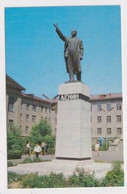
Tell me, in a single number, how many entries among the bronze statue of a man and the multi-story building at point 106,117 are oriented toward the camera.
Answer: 2

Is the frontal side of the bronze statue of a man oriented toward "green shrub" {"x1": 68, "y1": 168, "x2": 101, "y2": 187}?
yes

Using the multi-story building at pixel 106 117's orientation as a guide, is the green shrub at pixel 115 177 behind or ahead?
ahead

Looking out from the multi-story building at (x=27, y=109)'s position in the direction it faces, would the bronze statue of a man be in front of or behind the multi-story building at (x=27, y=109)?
in front

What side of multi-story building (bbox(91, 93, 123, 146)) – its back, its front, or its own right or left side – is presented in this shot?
front

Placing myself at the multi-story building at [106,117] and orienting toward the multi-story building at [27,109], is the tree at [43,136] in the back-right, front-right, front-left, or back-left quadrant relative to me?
front-left

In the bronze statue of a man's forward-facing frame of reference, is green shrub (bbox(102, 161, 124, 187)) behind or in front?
in front

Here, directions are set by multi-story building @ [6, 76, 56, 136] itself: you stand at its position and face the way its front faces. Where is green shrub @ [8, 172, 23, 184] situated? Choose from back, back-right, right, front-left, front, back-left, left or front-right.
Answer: front-right

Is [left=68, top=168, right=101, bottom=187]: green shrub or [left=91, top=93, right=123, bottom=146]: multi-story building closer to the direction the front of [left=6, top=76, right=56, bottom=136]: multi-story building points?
the green shrub

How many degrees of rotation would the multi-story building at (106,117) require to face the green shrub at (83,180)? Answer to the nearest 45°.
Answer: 0° — it already faces it

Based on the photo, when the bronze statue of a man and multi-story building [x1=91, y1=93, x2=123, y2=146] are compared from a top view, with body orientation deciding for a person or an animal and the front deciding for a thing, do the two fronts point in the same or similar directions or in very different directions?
same or similar directions

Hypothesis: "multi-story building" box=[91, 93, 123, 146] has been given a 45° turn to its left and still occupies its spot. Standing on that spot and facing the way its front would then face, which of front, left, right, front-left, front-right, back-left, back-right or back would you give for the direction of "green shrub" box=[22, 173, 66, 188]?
front-right

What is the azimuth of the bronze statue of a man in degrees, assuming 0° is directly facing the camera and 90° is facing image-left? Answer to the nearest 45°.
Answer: approximately 0°
